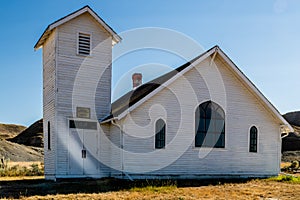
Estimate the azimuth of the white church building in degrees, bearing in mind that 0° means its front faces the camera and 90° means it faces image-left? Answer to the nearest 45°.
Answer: approximately 0°
